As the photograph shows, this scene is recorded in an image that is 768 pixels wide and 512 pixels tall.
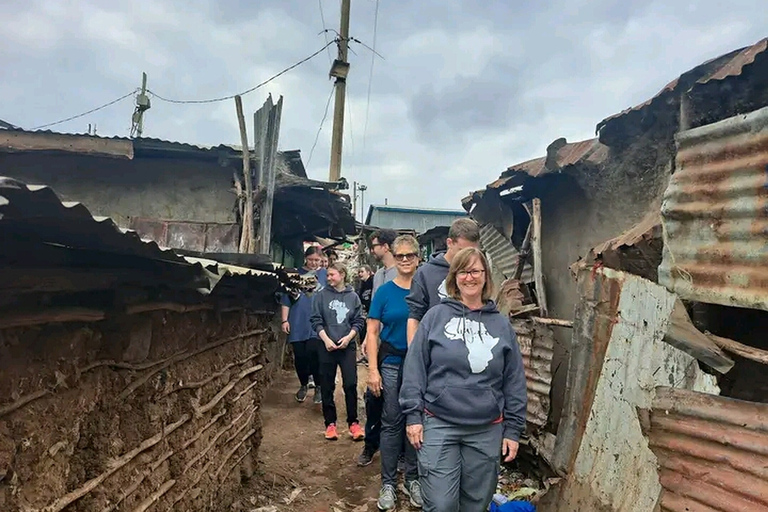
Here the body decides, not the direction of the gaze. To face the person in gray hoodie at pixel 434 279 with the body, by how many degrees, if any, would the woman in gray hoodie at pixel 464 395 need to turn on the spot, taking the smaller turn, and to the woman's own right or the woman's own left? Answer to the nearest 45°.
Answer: approximately 180°

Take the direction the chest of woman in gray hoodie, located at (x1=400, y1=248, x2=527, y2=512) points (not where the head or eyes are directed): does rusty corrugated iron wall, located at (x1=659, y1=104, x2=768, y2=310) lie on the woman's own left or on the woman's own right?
on the woman's own left

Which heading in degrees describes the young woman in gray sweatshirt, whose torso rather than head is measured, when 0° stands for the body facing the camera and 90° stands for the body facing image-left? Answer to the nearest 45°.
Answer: approximately 0°

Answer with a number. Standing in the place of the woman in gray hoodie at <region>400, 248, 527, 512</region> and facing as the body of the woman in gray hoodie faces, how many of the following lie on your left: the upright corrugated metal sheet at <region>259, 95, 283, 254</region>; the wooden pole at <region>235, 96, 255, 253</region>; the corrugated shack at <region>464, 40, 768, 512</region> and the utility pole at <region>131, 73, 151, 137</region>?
1

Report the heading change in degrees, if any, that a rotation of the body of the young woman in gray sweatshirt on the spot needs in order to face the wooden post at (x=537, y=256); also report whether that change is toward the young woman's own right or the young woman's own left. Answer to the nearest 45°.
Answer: approximately 90° to the young woman's own left

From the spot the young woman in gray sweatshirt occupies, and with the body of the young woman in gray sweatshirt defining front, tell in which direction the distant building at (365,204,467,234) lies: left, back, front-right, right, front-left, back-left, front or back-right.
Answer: back

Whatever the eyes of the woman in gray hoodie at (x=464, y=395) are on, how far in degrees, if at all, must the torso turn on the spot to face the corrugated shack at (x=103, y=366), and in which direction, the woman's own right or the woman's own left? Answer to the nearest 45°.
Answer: approximately 45° to the woman's own right

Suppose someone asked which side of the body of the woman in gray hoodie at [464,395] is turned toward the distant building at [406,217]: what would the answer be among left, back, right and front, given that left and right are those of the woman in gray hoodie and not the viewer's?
back

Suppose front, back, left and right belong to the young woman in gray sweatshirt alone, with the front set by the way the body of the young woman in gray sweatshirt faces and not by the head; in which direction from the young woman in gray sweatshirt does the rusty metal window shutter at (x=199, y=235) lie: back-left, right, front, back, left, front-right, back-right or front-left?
back-right

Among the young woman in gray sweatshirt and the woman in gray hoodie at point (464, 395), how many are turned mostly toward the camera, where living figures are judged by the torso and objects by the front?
2

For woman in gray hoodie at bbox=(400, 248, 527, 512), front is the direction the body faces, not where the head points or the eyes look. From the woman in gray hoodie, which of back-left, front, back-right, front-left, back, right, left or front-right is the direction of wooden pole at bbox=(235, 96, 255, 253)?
back-right

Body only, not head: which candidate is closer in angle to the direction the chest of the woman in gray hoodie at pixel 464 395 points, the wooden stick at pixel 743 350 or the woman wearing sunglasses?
the wooden stick
